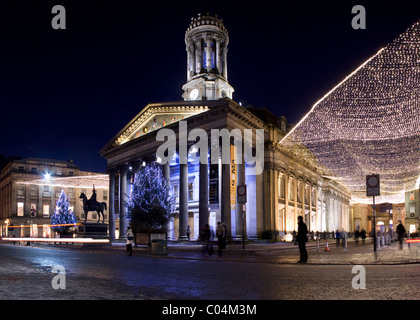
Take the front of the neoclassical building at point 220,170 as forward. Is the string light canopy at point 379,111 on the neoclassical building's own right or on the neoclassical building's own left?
on the neoclassical building's own left

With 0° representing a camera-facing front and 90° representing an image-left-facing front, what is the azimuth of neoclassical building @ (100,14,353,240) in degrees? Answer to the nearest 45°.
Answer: approximately 45°

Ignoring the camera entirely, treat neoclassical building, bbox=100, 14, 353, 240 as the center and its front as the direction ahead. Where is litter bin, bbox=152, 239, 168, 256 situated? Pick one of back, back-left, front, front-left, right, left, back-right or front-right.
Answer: front-left
